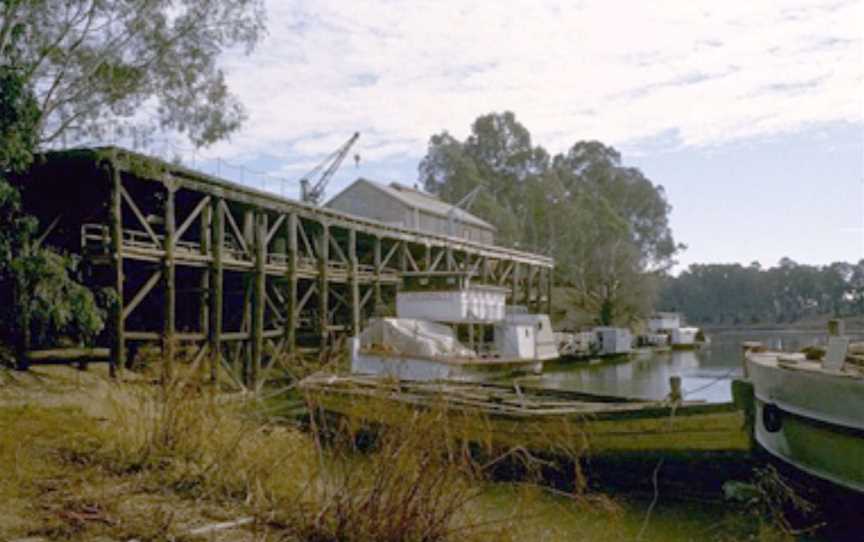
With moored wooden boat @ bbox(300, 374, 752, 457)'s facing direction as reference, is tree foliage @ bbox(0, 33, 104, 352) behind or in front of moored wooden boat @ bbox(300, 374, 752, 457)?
in front

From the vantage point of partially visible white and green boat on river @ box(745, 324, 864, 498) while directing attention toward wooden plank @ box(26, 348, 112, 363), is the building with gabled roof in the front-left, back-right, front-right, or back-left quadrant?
front-right

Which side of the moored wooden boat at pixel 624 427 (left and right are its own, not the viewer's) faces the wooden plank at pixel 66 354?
front

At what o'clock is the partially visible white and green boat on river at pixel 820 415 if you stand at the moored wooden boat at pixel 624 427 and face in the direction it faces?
The partially visible white and green boat on river is roughly at 7 o'clock from the moored wooden boat.

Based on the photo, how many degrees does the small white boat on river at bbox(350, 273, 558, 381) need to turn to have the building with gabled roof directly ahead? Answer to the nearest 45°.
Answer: approximately 90° to its right

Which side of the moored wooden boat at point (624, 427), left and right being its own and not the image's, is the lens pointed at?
left

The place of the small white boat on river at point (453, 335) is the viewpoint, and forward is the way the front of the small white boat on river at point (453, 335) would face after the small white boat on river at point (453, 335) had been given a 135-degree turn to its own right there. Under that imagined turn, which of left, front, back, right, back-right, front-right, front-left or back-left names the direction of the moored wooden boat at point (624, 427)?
back-right

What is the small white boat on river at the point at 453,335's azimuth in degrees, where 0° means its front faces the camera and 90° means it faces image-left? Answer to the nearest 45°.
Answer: approximately 90°
